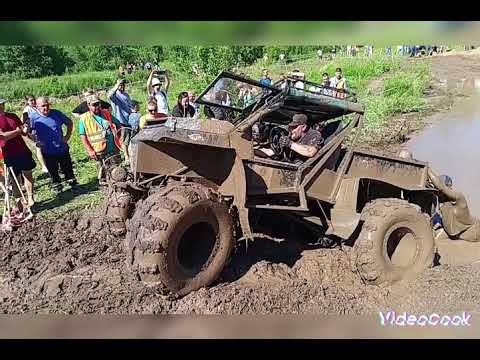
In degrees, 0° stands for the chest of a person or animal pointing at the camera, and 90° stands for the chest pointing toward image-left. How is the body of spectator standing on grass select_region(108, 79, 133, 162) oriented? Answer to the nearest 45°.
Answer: approximately 315°

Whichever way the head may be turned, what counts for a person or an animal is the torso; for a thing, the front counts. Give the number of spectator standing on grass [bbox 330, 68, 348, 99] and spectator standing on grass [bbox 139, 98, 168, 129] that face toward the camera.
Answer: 2

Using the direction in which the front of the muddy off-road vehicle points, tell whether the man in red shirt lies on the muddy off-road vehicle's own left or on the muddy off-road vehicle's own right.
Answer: on the muddy off-road vehicle's own right

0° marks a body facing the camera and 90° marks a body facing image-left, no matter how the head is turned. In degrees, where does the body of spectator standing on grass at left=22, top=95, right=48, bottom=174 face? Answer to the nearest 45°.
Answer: approximately 315°

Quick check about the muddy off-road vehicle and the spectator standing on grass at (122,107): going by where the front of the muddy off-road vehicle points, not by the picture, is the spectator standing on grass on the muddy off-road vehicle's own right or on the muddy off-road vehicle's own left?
on the muddy off-road vehicle's own right

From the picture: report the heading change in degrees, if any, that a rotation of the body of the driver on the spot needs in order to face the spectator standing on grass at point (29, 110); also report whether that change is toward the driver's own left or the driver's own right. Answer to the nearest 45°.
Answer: approximately 45° to the driver's own right

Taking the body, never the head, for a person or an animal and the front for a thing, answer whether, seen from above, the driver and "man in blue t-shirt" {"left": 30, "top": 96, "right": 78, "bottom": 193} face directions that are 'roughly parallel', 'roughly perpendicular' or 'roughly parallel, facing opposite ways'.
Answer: roughly perpendicular

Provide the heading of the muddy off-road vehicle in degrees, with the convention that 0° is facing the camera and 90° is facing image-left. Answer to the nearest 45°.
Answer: approximately 45°

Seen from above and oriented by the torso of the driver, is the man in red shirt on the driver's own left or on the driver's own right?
on the driver's own right
